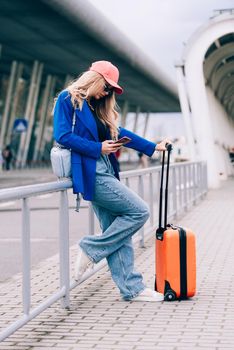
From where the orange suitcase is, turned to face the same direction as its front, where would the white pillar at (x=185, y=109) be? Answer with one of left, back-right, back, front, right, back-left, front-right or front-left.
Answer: left

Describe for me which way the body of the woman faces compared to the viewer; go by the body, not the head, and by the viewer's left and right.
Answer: facing the viewer and to the right of the viewer

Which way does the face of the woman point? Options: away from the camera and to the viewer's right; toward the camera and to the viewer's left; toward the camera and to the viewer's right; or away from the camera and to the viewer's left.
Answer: toward the camera and to the viewer's right

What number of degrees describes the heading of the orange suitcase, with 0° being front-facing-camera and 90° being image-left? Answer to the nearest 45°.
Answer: approximately 270°

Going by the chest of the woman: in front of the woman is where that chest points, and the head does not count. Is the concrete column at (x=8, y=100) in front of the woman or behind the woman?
behind
